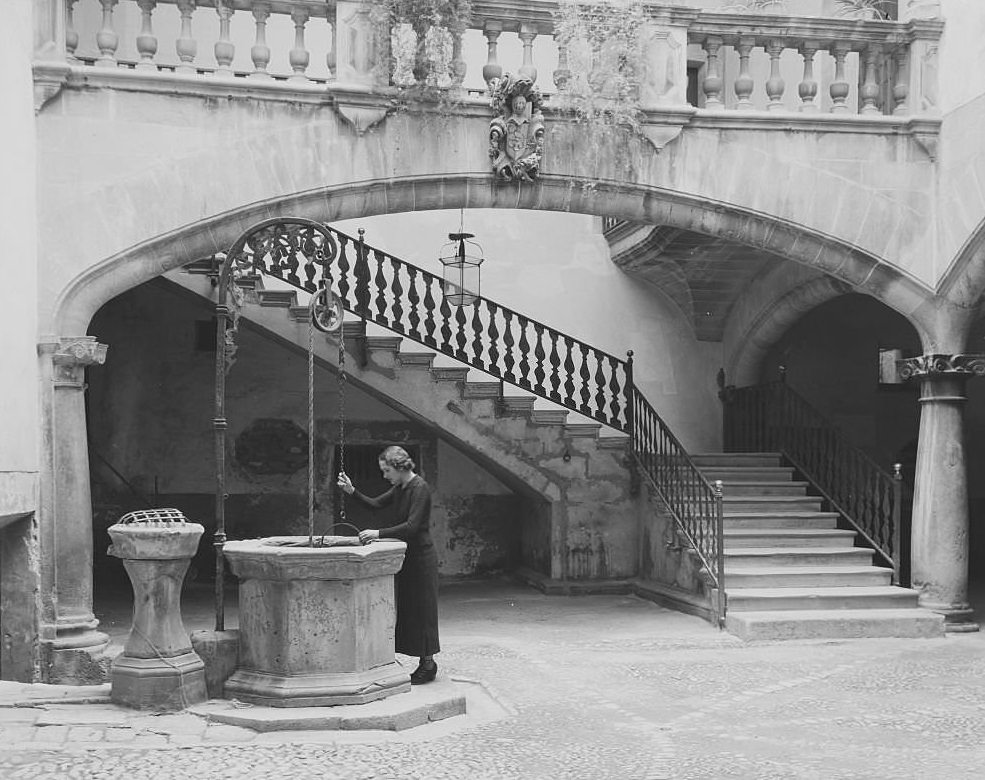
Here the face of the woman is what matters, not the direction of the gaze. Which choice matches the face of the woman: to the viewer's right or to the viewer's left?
to the viewer's left

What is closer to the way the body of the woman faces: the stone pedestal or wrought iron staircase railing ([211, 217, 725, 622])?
the stone pedestal

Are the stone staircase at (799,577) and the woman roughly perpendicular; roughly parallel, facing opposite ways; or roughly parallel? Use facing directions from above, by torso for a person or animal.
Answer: roughly perpendicular

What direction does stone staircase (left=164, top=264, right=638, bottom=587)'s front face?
to the viewer's right

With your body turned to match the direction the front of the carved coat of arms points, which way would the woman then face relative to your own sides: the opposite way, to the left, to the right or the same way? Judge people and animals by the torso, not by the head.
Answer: to the right

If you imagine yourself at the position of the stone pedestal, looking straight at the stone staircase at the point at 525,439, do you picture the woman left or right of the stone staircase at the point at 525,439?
right

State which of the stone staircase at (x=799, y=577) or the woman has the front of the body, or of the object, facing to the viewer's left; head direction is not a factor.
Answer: the woman

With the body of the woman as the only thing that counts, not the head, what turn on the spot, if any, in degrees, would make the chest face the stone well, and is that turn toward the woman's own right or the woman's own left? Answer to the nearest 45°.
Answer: approximately 45° to the woman's own left

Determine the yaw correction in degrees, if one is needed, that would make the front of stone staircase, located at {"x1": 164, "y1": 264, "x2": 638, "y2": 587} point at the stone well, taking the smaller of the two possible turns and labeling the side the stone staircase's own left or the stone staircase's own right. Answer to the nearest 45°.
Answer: approximately 90° to the stone staircase's own right

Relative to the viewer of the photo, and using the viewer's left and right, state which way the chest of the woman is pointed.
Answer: facing to the left of the viewer

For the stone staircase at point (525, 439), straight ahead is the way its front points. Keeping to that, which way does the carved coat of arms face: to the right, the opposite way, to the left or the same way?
to the right

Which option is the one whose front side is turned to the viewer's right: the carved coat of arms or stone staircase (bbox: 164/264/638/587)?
the stone staircase

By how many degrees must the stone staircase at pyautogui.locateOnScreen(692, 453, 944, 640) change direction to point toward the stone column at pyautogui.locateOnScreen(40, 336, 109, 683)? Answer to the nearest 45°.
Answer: approximately 45° to its right

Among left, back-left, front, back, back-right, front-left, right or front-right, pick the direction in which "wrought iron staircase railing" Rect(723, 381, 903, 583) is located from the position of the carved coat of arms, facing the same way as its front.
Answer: back-left

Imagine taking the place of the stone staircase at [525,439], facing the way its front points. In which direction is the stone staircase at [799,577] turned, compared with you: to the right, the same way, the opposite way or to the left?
to the right
